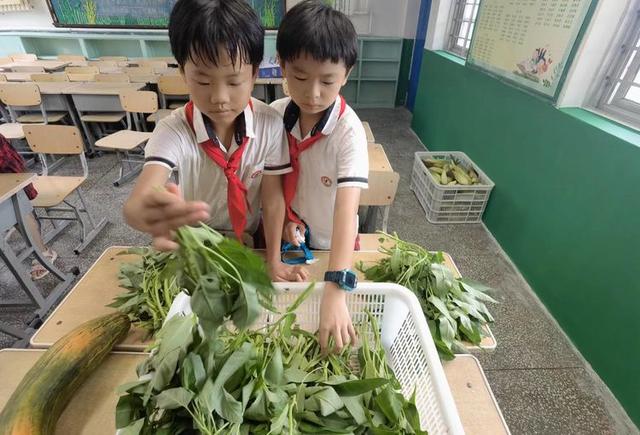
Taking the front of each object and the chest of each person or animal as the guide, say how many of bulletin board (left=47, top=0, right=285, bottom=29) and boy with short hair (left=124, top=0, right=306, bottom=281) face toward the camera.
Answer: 2

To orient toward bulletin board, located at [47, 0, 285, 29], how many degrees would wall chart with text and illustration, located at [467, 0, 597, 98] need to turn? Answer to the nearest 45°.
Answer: approximately 45° to its right

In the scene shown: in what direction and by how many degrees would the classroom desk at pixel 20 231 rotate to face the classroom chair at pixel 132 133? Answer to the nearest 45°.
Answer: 0° — it already faces it

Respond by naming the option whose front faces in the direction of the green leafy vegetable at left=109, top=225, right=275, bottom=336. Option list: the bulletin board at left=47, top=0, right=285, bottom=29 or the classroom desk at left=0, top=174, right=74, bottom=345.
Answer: the bulletin board

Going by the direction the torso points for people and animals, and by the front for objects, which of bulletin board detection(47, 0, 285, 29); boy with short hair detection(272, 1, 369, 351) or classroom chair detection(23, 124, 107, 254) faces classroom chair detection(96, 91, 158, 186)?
the bulletin board

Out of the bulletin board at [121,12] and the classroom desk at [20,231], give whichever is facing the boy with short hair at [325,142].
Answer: the bulletin board

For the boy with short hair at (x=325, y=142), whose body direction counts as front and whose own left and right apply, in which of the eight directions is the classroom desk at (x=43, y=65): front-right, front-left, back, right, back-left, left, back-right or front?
right

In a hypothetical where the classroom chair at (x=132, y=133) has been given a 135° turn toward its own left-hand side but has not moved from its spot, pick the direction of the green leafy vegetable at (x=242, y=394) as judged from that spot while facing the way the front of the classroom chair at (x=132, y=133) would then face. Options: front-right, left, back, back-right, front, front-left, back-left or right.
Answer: right

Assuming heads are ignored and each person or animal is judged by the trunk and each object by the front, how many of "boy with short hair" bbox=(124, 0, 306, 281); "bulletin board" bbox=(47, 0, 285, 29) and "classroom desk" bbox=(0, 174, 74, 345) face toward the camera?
2

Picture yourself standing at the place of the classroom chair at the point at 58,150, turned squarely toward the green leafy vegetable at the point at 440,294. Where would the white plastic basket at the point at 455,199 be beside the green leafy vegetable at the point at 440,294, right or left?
left

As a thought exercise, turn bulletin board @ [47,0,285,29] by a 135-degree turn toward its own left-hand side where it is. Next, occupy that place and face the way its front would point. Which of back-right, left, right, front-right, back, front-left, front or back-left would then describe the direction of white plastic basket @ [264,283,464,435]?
back-right

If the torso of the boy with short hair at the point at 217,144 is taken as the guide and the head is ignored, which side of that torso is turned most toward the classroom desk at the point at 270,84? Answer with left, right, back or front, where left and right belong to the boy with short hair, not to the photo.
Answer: back

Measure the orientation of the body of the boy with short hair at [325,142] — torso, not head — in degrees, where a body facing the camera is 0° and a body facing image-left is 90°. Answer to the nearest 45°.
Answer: approximately 45°
